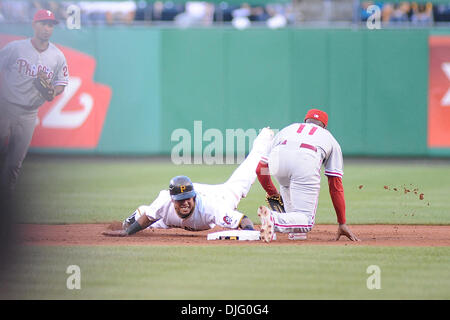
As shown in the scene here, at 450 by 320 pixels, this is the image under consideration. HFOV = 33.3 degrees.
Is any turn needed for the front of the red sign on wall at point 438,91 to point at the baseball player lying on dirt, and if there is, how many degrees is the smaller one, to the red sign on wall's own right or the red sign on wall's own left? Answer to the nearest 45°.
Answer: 0° — it already faces them

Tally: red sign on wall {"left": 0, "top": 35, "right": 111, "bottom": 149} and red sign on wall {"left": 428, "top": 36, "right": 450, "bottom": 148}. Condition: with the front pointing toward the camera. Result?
2

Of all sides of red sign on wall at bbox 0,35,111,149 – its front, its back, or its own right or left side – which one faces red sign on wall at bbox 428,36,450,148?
left

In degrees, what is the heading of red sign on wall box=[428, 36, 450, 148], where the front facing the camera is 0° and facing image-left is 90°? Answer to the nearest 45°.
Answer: approximately 0°

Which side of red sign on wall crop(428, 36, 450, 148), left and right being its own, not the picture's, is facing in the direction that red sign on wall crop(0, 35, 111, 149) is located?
right

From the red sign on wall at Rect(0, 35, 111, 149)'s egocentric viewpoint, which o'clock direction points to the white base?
The white base is roughly at 12 o'clock from the red sign on wall.

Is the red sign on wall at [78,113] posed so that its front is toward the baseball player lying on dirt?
yes

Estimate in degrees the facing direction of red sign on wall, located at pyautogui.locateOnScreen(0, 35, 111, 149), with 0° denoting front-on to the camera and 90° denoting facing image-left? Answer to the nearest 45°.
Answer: approximately 0°

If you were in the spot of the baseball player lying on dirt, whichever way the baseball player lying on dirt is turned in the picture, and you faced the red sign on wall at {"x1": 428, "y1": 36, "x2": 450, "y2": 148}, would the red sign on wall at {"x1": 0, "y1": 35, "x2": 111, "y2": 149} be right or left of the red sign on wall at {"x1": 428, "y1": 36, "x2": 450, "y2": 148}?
left

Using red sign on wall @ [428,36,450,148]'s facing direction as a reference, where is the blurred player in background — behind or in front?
in front
